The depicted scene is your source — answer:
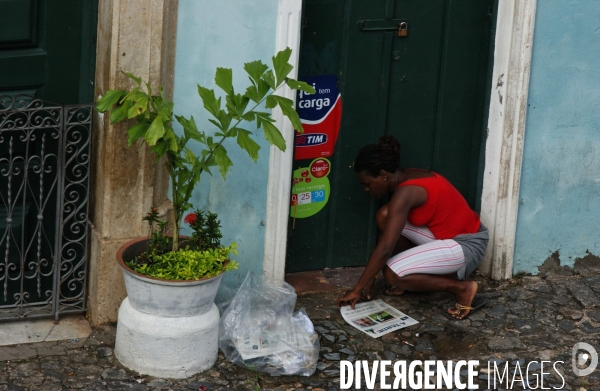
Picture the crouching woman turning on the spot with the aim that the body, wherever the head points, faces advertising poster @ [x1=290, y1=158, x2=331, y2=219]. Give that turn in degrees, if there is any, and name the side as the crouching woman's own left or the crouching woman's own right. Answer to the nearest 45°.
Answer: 0° — they already face it

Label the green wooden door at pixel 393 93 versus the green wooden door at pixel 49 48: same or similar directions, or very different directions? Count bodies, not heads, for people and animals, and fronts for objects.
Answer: same or similar directions

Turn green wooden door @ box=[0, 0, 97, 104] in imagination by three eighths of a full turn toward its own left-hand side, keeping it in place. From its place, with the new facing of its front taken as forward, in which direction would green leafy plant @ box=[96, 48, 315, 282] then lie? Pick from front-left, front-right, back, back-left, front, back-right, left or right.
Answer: right

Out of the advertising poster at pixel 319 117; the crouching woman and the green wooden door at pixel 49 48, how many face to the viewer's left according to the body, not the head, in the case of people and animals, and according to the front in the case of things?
1

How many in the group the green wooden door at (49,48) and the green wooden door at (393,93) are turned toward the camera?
2

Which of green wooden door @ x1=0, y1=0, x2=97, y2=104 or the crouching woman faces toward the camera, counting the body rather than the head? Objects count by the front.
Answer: the green wooden door

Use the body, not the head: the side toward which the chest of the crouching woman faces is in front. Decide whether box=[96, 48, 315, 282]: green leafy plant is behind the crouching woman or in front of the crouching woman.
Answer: in front

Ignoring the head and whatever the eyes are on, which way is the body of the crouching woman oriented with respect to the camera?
to the viewer's left

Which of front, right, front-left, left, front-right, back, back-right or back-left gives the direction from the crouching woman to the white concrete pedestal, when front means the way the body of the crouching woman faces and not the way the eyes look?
front-left

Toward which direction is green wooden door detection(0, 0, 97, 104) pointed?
toward the camera

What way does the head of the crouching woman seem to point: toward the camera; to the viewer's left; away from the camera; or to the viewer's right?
to the viewer's left

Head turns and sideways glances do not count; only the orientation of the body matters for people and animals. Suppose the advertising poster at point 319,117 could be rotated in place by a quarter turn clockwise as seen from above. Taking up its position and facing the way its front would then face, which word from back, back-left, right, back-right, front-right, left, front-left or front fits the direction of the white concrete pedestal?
front-left

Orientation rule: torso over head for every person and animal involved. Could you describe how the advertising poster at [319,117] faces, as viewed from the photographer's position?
facing the viewer

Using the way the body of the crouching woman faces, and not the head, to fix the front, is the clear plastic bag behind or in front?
in front

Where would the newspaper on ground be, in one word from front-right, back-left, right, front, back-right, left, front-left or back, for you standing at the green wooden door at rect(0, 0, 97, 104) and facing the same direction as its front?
left

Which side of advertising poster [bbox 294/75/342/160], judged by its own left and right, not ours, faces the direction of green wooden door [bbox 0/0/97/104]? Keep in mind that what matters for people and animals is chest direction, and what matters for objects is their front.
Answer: right

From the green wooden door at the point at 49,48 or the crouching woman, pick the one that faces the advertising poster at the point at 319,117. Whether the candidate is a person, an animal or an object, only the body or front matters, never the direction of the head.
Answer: the crouching woman

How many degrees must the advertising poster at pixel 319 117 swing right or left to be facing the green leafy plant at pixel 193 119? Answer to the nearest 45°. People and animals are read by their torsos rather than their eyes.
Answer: approximately 45° to its right
